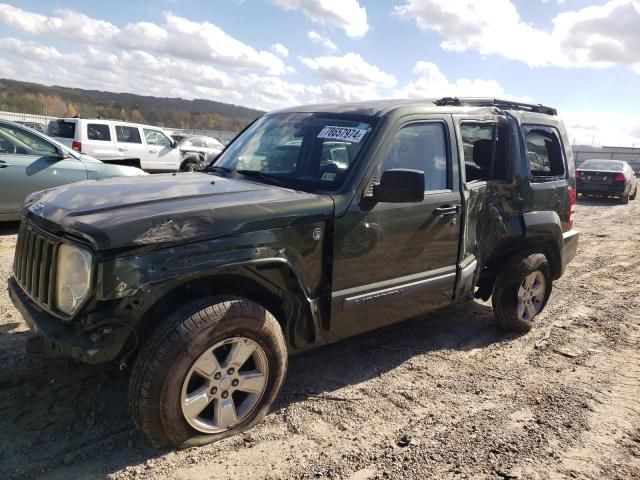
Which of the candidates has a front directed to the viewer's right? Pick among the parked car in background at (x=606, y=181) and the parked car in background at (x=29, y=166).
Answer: the parked car in background at (x=29, y=166)

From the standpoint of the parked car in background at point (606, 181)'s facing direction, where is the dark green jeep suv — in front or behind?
behind

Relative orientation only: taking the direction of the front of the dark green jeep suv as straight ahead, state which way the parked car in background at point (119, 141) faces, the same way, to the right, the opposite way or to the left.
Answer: the opposite way

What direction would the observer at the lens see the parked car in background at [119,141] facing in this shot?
facing away from the viewer and to the right of the viewer

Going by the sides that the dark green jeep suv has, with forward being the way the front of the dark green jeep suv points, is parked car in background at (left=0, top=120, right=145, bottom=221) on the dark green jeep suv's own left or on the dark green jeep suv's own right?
on the dark green jeep suv's own right

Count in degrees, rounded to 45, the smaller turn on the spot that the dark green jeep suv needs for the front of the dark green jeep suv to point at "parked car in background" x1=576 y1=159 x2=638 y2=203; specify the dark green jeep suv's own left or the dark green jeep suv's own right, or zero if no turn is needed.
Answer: approximately 180°

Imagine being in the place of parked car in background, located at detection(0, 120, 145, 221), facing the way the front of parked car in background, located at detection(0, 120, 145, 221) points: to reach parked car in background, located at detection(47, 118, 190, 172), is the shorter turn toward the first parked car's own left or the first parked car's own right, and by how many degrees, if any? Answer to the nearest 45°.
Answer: approximately 90° to the first parked car's own left

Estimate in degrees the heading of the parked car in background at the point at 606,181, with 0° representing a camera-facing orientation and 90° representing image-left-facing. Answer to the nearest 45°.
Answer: approximately 180°

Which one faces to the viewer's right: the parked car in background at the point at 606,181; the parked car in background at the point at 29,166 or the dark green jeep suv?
the parked car in background at the point at 29,166

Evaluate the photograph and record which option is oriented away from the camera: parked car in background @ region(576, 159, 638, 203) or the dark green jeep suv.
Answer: the parked car in background

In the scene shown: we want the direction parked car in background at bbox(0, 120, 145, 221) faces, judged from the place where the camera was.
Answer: facing to the right of the viewer

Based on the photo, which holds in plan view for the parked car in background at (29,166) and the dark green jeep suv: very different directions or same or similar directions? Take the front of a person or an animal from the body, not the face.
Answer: very different directions
